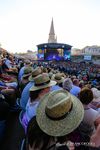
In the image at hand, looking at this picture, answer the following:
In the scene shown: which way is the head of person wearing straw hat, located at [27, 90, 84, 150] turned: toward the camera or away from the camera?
away from the camera

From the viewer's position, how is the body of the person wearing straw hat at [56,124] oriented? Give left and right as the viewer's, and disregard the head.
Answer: facing away from the viewer and to the right of the viewer

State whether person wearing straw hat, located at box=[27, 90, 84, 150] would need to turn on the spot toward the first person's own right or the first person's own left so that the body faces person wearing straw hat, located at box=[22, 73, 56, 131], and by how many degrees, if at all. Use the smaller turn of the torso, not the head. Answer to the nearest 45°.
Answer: approximately 45° to the first person's own left
